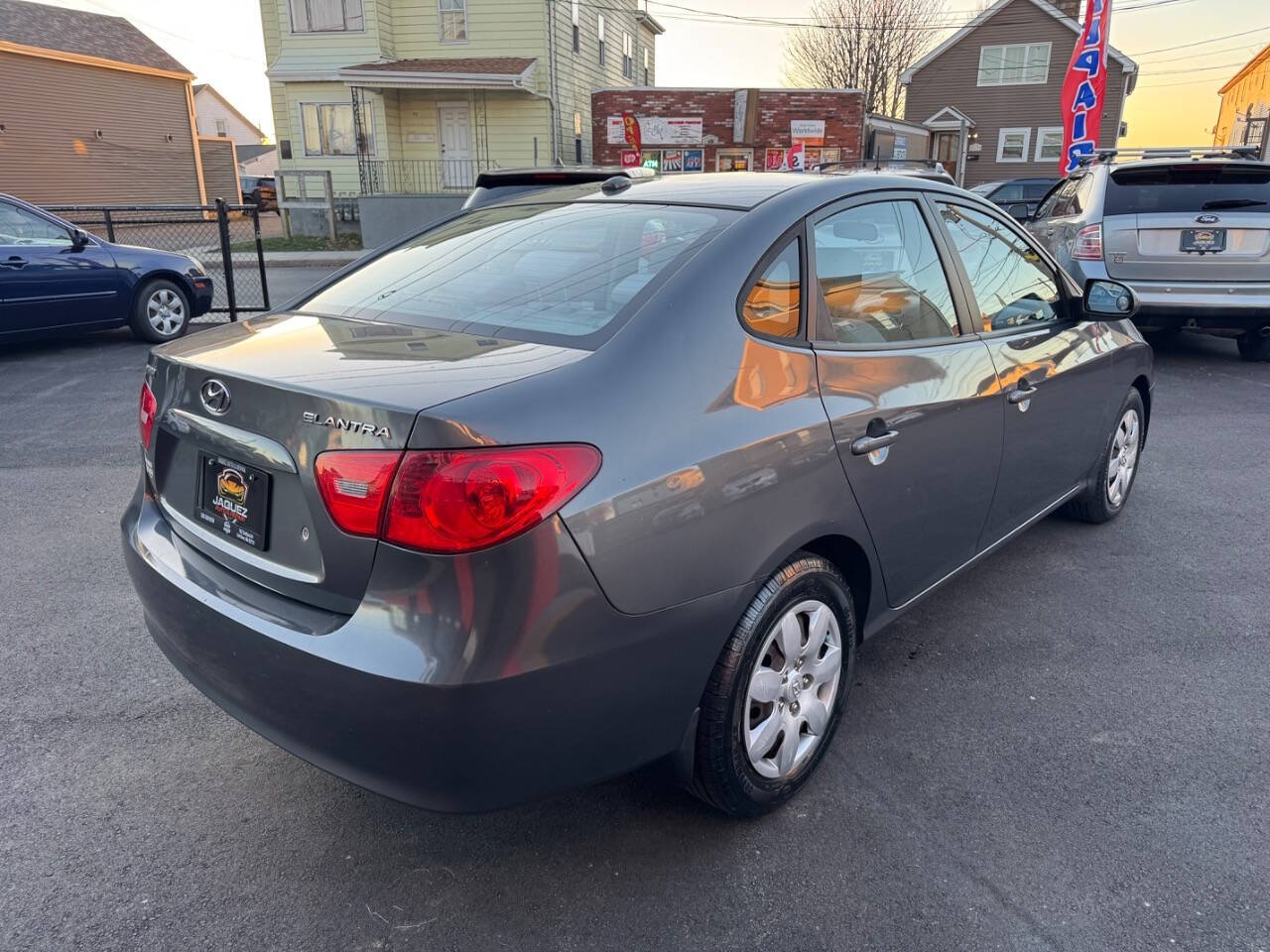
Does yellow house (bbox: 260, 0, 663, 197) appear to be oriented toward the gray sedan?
yes

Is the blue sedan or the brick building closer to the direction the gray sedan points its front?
the brick building

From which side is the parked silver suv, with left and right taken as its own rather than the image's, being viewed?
back

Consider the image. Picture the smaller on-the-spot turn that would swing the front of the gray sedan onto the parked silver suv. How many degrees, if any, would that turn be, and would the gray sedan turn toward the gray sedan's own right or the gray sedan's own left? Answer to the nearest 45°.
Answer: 0° — it already faces it

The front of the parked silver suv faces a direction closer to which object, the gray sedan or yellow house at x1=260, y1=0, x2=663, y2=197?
the yellow house

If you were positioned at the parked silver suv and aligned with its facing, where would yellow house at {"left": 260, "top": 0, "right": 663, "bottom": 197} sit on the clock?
The yellow house is roughly at 10 o'clock from the parked silver suv.

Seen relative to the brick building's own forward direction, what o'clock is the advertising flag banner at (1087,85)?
The advertising flag banner is roughly at 11 o'clock from the brick building.

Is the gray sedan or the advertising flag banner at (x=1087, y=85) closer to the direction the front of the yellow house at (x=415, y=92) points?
the gray sedan

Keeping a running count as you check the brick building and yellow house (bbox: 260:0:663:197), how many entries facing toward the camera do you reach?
2
